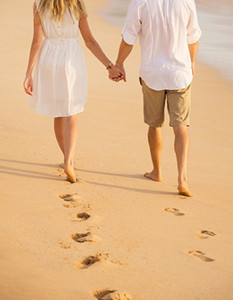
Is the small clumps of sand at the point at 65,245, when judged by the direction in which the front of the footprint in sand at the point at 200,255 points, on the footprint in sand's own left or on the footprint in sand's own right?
on the footprint in sand's own left

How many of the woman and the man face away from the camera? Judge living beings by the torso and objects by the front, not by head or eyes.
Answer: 2

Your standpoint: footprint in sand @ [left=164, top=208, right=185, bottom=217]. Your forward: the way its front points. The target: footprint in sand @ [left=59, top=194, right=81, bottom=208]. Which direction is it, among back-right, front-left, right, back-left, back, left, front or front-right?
front-left

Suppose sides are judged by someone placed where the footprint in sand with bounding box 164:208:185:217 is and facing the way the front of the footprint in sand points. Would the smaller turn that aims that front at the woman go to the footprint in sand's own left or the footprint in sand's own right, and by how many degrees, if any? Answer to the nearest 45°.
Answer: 0° — it already faces them

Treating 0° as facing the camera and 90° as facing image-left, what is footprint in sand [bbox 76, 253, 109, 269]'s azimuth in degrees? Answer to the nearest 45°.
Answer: approximately 225°

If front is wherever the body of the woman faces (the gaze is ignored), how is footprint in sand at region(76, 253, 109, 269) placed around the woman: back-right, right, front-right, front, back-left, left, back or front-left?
back

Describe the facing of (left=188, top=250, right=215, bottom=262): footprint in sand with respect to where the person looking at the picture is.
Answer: facing away from the viewer and to the left of the viewer

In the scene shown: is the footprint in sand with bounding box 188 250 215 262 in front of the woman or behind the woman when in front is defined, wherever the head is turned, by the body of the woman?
behind

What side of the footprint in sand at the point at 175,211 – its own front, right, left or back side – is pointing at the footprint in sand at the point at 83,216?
left

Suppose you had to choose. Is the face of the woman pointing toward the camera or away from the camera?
away from the camera

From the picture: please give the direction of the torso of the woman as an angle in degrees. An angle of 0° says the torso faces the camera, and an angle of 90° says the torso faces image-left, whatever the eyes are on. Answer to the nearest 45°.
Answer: approximately 180°
